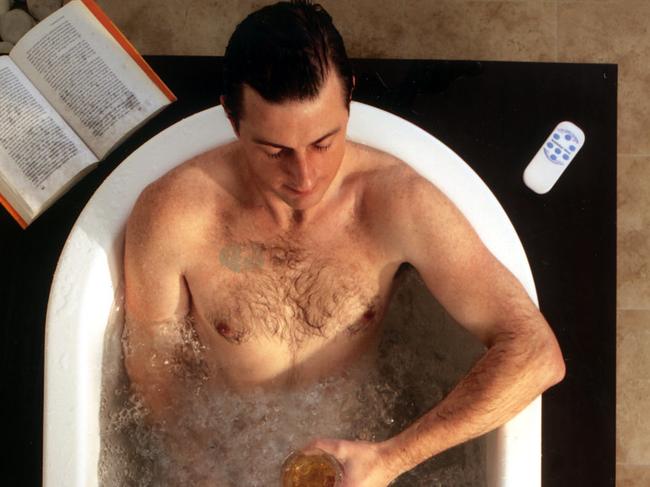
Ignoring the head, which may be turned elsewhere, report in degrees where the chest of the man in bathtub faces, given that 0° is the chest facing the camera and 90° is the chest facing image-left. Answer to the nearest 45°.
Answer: approximately 0°
